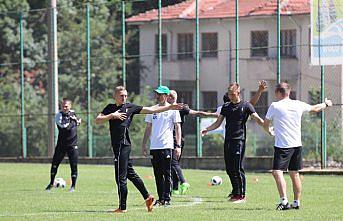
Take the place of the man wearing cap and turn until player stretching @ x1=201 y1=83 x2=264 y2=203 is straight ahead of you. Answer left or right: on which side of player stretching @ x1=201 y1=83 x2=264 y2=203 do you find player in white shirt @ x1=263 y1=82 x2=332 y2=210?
right

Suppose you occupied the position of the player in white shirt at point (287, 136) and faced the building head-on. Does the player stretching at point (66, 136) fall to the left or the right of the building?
left

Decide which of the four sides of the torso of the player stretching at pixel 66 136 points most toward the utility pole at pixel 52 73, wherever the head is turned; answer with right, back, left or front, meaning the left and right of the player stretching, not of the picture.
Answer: back

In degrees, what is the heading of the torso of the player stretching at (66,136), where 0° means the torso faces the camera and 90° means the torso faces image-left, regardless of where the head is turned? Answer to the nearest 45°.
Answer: approximately 0°

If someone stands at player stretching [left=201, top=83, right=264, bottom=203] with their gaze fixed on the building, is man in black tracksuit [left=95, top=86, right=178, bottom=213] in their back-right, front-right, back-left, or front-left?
back-left

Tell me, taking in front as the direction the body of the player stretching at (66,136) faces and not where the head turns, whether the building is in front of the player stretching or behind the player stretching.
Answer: behind
